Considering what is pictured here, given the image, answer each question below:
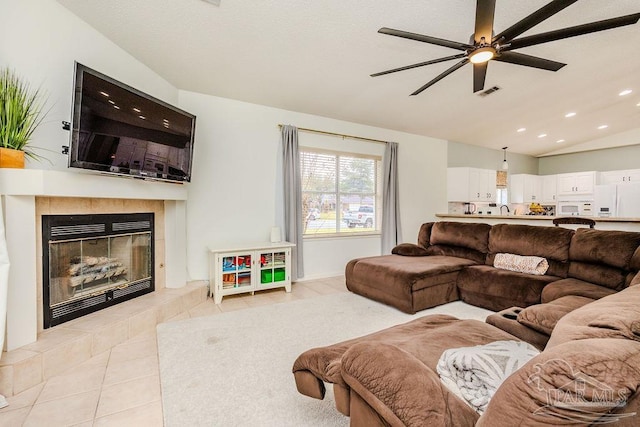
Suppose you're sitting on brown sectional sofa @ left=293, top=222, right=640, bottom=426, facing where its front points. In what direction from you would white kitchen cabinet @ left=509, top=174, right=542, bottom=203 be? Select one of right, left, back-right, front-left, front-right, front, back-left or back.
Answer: back-right

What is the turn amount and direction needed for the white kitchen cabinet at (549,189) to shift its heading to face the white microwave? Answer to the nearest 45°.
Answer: approximately 45° to its left

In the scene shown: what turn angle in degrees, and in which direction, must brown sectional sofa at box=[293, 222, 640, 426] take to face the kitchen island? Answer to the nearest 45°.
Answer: approximately 135° to its right

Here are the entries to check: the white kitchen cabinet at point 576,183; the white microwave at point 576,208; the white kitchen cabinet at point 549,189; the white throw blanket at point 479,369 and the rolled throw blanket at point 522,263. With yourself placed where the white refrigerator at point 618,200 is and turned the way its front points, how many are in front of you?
2

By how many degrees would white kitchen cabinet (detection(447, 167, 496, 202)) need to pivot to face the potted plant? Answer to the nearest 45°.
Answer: approximately 45° to its right

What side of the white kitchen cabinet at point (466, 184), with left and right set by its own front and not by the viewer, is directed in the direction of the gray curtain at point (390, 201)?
right

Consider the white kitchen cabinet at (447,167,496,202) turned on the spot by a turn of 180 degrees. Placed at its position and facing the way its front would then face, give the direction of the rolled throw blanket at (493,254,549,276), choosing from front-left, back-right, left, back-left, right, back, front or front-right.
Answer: back-left

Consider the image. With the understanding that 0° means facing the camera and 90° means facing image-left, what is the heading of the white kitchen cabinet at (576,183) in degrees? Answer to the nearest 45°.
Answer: approximately 0°

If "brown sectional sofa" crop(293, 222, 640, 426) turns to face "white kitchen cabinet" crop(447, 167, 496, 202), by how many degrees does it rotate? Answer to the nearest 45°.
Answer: approximately 135° to its right

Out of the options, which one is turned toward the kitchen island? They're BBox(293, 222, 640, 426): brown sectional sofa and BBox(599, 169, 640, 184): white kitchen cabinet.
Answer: the white kitchen cabinet

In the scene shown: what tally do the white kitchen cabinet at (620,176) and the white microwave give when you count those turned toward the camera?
2

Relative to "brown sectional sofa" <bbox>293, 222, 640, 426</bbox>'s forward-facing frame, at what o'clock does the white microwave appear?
The white microwave is roughly at 5 o'clock from the brown sectional sofa.
